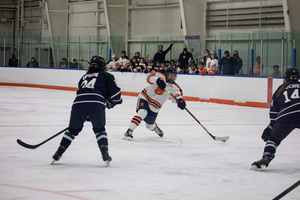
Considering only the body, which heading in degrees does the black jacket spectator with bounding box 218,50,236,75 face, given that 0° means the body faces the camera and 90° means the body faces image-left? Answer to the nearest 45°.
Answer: approximately 0°

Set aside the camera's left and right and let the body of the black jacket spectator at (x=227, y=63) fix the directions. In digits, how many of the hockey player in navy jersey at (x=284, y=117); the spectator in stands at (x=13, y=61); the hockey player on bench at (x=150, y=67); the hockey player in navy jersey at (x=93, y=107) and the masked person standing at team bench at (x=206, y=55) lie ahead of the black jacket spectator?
2

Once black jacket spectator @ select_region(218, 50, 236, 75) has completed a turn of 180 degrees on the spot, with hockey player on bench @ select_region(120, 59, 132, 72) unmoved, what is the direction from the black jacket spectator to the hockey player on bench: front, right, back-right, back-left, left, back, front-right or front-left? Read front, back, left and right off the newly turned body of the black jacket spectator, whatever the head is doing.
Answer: front-left

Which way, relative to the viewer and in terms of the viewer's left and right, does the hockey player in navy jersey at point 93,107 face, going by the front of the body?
facing away from the viewer and to the right of the viewer

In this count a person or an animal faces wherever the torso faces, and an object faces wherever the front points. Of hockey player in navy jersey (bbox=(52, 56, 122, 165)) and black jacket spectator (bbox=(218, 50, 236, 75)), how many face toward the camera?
1

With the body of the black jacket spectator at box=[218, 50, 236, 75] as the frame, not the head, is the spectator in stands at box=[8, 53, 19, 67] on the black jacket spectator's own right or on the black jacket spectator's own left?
on the black jacket spectator's own right

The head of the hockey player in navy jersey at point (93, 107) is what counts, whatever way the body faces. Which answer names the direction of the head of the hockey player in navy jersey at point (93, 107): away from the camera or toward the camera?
away from the camera

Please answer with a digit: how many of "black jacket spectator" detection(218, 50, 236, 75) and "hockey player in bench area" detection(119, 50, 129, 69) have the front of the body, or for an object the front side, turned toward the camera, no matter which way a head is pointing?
2

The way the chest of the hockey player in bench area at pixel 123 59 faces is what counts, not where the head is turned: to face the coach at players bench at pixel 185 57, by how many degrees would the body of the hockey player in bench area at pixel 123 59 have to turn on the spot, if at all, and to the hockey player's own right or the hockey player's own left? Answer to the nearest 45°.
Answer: approximately 45° to the hockey player's own left

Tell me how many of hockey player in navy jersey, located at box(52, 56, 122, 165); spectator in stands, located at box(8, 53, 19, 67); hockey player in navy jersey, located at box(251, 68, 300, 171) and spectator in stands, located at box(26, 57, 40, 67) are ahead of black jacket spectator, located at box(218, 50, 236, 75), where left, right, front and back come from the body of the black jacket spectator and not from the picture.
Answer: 2

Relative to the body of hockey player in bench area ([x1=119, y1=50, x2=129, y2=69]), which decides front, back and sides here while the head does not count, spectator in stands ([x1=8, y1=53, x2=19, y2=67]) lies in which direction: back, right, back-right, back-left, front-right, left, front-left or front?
back-right
